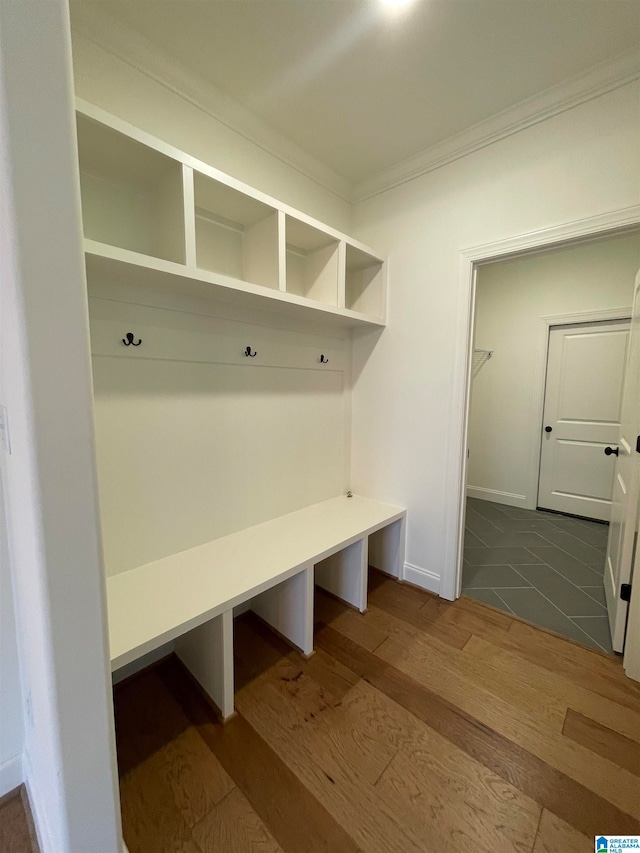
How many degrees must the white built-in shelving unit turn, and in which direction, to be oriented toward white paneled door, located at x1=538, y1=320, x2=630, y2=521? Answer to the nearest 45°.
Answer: approximately 45° to its left

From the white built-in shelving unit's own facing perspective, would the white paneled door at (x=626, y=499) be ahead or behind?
ahead

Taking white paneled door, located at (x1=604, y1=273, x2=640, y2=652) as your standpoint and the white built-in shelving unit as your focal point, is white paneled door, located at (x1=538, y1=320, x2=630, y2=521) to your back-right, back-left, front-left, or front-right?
back-right

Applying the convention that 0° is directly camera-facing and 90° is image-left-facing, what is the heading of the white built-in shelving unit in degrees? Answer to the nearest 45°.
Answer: approximately 315°

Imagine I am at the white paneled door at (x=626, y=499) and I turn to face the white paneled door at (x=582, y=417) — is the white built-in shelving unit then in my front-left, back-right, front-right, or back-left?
back-left

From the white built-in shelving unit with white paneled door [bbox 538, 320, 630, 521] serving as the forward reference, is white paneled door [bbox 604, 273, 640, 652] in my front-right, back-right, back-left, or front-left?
front-right
